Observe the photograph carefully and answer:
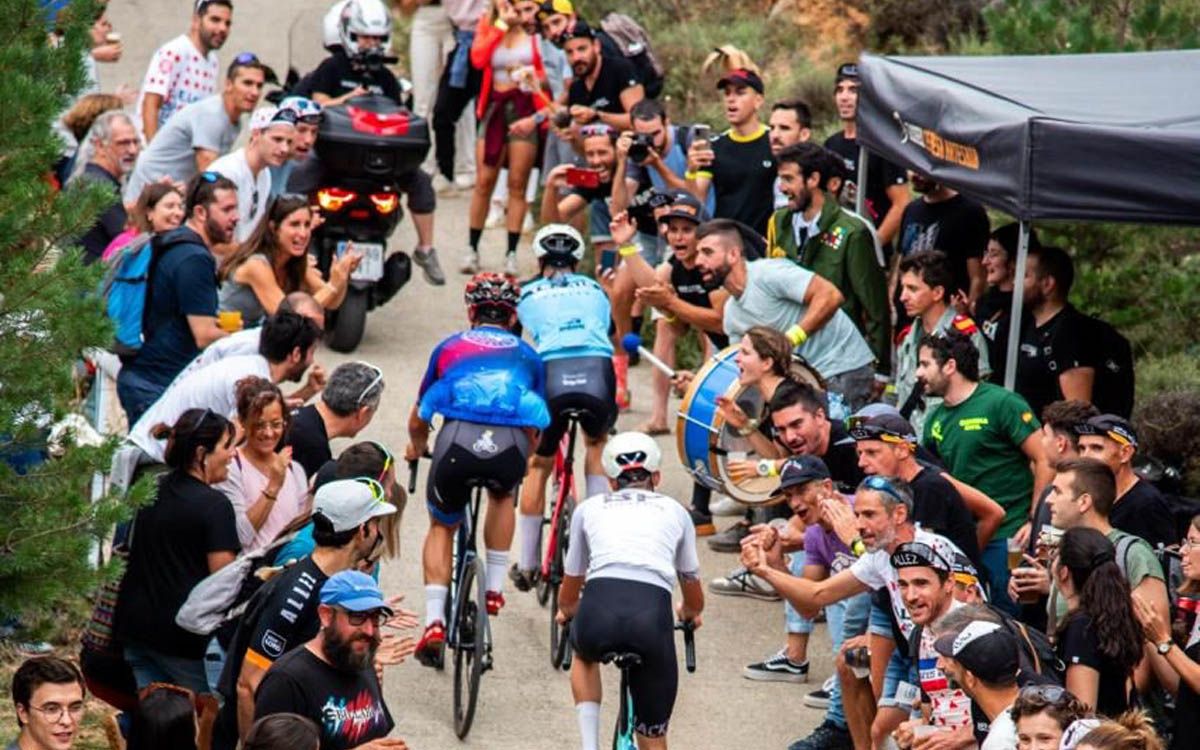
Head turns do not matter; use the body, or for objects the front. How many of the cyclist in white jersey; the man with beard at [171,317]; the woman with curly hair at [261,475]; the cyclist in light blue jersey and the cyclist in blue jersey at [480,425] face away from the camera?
3

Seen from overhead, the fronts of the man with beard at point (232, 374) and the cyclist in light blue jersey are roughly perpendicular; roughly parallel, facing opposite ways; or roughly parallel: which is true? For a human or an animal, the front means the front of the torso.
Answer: roughly perpendicular

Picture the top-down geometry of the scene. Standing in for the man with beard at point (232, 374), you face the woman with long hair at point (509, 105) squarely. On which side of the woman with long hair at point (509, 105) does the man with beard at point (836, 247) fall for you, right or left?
right

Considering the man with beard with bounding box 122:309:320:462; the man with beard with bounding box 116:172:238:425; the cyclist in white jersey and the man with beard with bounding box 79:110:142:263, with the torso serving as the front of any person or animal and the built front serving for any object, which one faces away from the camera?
the cyclist in white jersey

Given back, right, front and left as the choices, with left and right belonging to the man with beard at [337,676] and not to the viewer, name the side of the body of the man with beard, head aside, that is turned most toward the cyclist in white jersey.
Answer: left

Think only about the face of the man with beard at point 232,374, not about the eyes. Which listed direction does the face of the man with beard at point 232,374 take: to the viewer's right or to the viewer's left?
to the viewer's right

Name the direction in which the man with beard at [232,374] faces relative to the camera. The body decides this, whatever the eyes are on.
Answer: to the viewer's right

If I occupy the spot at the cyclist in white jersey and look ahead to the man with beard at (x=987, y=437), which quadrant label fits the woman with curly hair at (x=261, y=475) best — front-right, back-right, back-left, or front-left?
back-left

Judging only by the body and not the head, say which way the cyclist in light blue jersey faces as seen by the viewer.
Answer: away from the camera

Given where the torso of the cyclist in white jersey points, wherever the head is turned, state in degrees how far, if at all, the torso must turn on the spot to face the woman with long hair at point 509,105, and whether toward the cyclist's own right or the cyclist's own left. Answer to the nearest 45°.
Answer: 0° — they already face them

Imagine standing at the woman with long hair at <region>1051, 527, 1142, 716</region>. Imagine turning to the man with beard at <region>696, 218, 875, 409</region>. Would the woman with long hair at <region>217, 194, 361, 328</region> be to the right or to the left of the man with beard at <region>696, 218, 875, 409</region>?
left

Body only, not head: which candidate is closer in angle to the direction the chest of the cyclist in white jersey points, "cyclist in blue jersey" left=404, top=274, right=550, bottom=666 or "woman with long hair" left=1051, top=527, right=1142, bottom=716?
the cyclist in blue jersey

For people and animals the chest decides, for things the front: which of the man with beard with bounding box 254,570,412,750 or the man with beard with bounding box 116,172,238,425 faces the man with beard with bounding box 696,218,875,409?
the man with beard with bounding box 116,172,238,425

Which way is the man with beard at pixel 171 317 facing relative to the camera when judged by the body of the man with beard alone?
to the viewer's right

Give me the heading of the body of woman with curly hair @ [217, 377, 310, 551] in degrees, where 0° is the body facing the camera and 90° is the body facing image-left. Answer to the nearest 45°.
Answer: approximately 315°

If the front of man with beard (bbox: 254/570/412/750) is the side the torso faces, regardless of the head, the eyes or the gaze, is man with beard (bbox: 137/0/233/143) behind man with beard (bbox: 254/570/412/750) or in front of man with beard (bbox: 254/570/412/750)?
behind
